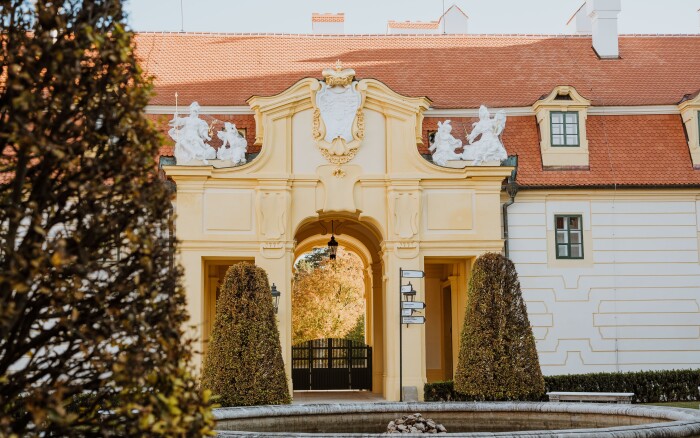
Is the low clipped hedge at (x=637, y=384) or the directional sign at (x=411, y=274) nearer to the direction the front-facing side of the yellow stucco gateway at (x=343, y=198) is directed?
the directional sign

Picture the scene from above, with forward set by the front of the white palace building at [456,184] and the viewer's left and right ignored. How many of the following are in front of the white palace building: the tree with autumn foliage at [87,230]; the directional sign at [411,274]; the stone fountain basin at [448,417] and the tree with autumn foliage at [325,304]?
3

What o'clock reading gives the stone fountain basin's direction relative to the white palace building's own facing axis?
The stone fountain basin is roughly at 12 o'clock from the white palace building.

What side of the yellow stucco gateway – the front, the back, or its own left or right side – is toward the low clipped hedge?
left

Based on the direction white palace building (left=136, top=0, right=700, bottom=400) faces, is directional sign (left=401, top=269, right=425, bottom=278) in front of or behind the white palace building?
in front

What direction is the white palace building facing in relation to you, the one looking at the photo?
facing the viewer

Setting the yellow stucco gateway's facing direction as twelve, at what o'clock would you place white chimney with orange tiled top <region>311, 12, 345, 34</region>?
The white chimney with orange tiled top is roughly at 6 o'clock from the yellow stucco gateway.

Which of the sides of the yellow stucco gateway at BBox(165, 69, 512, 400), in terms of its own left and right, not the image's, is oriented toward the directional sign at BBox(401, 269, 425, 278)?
front

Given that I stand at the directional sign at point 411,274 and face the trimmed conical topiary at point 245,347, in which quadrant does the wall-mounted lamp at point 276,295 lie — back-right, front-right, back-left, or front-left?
front-right

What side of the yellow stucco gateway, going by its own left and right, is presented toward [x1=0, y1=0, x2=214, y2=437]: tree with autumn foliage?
front

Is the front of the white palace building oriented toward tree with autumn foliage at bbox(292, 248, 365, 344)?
no
